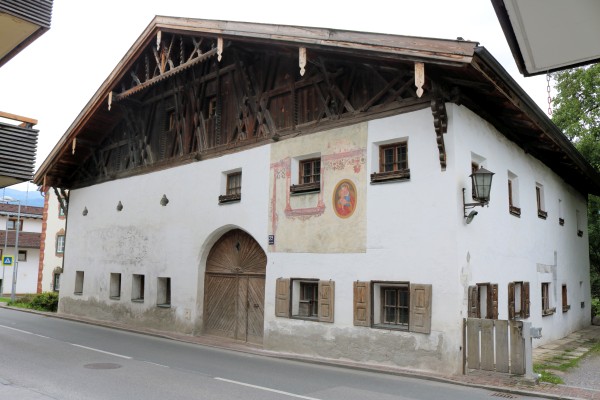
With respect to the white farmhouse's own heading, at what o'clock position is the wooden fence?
The wooden fence is roughly at 9 o'clock from the white farmhouse.

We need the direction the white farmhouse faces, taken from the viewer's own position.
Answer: facing the viewer and to the left of the viewer

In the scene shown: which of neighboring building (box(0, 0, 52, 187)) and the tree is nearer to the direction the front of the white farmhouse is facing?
the neighboring building

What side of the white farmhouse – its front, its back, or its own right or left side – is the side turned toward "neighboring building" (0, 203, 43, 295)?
right

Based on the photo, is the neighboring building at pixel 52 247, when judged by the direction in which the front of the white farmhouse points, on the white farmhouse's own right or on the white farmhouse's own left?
on the white farmhouse's own right

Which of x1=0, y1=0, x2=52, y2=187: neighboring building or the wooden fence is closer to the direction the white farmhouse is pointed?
the neighboring building

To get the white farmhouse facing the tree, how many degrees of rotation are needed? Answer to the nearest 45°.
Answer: approximately 180°

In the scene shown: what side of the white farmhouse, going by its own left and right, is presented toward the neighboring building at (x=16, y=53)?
front

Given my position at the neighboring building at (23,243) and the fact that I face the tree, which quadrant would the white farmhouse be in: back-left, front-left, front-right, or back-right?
front-right
